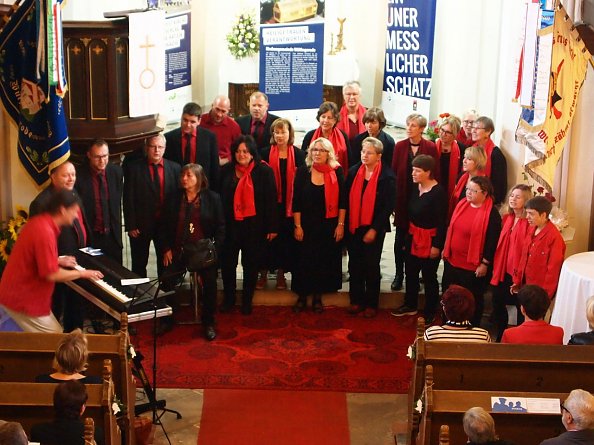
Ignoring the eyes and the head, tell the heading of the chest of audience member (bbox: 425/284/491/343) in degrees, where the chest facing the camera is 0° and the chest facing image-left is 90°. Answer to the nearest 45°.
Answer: approximately 180°

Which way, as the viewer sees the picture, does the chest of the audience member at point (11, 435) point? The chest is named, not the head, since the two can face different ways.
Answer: away from the camera

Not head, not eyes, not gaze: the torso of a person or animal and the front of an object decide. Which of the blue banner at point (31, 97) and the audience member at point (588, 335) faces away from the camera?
the audience member

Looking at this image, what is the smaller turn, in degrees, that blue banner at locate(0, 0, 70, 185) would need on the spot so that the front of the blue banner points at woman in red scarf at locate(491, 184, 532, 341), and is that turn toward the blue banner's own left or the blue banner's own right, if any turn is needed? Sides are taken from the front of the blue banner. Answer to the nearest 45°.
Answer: approximately 90° to the blue banner's own left

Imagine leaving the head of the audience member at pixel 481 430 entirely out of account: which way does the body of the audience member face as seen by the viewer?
away from the camera

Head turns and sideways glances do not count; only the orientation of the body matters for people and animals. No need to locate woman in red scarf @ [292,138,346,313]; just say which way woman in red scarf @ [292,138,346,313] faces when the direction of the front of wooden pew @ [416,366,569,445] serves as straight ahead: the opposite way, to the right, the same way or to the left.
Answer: the opposite way

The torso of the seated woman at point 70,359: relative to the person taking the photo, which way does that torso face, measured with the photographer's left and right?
facing away from the viewer

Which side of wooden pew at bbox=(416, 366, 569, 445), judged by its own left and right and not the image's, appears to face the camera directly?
back

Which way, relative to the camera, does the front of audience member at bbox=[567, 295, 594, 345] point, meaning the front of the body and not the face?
away from the camera

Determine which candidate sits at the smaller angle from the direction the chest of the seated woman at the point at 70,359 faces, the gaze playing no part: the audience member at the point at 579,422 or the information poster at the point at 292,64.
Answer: the information poster

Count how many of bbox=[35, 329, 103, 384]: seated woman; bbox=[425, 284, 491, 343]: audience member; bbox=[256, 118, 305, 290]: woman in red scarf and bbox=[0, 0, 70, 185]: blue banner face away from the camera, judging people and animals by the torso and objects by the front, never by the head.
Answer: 2
